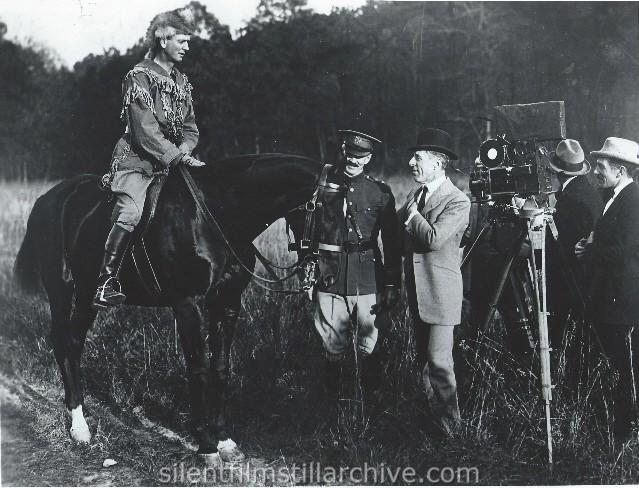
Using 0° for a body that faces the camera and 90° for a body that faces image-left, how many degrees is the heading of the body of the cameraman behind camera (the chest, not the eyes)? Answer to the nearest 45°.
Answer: approximately 90°

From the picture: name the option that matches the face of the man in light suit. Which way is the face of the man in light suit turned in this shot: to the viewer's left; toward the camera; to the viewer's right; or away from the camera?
to the viewer's left

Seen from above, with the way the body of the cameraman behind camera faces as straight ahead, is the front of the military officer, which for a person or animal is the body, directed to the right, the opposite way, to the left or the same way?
to the left

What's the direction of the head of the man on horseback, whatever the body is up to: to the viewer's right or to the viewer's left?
to the viewer's right

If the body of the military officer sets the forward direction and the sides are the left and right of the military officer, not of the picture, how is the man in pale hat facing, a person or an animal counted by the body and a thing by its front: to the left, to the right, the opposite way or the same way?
to the right

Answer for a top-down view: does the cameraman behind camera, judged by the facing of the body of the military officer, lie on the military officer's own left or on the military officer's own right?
on the military officer's own left

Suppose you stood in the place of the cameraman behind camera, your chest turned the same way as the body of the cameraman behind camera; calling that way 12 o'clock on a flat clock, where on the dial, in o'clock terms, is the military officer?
The military officer is roughly at 11 o'clock from the cameraman behind camera.

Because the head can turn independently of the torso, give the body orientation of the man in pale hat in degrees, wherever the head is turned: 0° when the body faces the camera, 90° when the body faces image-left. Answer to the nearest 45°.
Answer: approximately 90°
